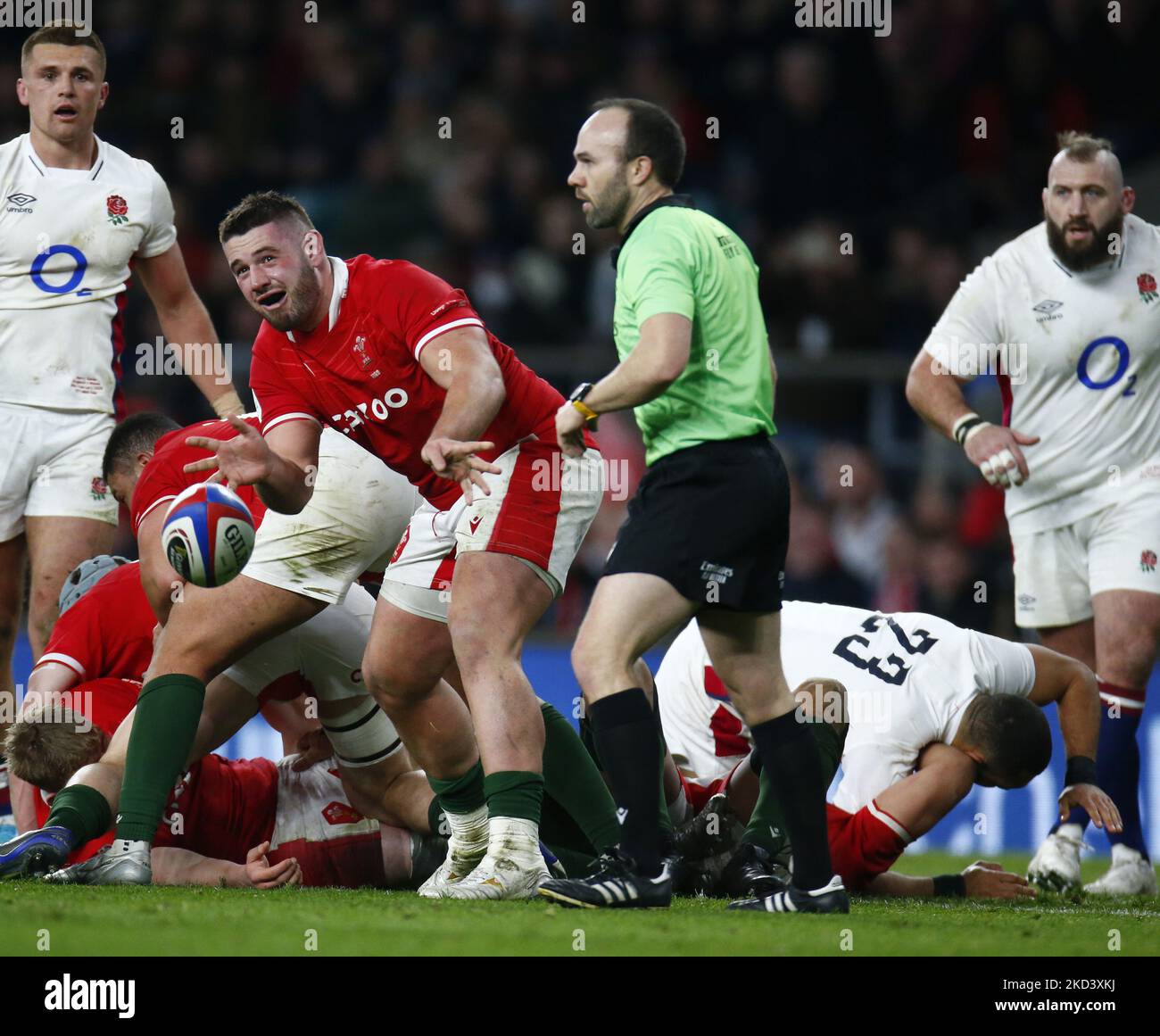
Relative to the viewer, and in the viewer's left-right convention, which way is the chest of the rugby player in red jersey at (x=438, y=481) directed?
facing the viewer and to the left of the viewer

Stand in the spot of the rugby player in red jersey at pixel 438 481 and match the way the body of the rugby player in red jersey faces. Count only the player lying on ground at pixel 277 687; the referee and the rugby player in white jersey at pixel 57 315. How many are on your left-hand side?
1

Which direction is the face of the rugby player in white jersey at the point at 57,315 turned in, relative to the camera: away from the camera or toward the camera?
toward the camera

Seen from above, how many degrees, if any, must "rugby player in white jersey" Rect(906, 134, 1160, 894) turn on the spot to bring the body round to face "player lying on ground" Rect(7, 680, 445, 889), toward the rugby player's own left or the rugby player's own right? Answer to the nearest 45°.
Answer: approximately 45° to the rugby player's own right

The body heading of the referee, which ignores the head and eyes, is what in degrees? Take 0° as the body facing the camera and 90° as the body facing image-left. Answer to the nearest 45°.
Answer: approximately 90°

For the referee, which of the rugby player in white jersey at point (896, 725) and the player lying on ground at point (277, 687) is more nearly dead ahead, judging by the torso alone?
the player lying on ground

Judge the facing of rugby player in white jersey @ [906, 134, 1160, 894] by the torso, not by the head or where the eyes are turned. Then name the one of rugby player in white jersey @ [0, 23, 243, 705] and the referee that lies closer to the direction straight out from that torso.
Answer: the referee

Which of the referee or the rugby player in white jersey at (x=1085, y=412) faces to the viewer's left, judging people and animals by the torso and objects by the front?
the referee

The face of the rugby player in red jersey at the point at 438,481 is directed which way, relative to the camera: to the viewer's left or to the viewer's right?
to the viewer's left

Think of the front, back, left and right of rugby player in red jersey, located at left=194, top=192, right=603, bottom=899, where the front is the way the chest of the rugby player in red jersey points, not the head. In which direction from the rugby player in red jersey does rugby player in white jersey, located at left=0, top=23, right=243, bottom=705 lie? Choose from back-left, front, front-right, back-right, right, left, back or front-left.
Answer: right

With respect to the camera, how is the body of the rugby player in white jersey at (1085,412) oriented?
toward the camera

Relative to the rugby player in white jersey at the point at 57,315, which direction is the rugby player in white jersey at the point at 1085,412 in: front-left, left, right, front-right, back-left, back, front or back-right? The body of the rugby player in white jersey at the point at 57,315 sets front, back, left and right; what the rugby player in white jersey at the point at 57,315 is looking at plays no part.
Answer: left

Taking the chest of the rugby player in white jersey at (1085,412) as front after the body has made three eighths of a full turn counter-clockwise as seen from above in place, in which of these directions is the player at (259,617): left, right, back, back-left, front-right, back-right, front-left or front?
back

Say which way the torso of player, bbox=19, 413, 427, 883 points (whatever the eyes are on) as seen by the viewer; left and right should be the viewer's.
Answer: facing to the left of the viewer

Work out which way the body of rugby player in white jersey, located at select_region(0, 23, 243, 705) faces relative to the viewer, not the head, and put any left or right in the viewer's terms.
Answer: facing the viewer

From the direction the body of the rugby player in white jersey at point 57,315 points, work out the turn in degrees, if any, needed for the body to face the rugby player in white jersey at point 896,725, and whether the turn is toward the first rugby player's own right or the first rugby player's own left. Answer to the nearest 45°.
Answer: approximately 90° to the first rugby player's own left

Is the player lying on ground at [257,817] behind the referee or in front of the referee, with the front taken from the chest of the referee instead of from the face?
in front
